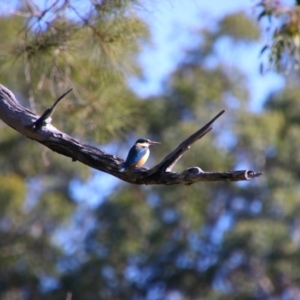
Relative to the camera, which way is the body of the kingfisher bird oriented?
to the viewer's right
